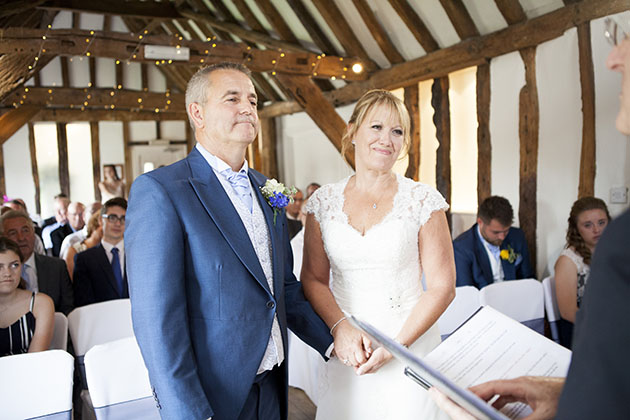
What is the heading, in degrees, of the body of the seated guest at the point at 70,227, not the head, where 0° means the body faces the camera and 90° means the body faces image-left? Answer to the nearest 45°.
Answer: approximately 315°

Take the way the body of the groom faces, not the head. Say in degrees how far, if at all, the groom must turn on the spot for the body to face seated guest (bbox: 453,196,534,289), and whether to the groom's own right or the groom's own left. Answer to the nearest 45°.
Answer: approximately 90° to the groom's own left

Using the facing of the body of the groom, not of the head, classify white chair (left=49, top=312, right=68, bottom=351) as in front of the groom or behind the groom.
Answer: behind

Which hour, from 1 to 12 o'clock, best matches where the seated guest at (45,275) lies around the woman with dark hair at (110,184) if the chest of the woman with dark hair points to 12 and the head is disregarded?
The seated guest is roughly at 12 o'clock from the woman with dark hair.

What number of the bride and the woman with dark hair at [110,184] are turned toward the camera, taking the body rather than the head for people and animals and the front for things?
2

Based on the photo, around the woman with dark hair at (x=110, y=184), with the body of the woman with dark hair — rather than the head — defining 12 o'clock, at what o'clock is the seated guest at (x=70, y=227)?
The seated guest is roughly at 12 o'clock from the woman with dark hair.

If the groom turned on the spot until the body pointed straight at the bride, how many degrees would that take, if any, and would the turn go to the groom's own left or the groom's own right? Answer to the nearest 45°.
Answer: approximately 90° to the groom's own left

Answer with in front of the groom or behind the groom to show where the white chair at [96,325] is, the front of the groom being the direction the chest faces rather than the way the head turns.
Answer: behind

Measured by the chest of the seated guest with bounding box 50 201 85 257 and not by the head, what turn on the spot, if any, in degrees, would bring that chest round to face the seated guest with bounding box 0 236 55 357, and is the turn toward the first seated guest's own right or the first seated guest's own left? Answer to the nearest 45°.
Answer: approximately 45° to the first seated guest's own right
